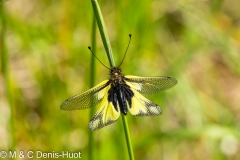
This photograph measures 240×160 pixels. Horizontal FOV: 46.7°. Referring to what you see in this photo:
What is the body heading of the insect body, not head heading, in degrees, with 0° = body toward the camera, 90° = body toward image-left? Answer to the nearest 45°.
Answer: approximately 180°
